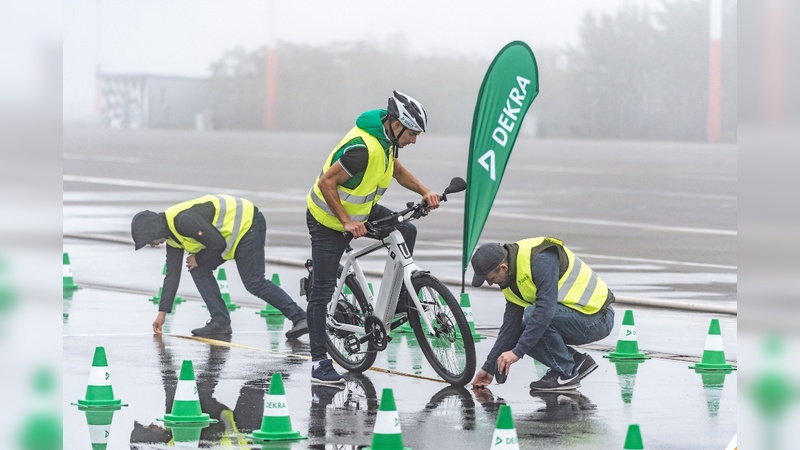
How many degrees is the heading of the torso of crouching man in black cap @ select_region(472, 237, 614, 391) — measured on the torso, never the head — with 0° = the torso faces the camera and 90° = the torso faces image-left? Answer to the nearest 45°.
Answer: approximately 90°

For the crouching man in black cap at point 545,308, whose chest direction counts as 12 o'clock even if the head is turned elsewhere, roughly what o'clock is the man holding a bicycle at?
The man holding a bicycle is roughly at 12 o'clock from the crouching man in black cap.

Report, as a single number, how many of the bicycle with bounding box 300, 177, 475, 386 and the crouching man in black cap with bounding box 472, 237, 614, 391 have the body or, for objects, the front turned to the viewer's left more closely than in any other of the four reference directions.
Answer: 1

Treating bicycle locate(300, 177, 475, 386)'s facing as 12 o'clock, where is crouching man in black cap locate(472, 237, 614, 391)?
The crouching man in black cap is roughly at 11 o'clock from the bicycle.

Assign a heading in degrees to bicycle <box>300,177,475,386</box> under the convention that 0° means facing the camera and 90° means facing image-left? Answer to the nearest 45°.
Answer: approximately 315°

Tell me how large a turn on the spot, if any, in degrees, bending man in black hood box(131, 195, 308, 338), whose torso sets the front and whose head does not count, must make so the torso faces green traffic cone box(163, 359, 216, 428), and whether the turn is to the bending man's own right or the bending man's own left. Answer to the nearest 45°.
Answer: approximately 90° to the bending man's own left

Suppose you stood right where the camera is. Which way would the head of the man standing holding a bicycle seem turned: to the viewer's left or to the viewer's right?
to the viewer's right

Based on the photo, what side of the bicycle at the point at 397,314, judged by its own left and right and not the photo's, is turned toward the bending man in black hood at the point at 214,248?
back

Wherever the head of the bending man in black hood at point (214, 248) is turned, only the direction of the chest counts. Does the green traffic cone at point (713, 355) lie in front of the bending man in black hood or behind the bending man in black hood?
behind

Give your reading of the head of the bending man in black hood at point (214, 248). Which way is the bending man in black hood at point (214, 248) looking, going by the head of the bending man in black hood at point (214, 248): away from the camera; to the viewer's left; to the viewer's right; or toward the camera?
to the viewer's left

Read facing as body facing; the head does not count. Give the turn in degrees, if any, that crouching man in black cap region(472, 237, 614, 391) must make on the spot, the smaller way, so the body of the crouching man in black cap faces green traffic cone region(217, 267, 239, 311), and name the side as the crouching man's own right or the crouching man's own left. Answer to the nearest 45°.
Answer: approximately 45° to the crouching man's own right

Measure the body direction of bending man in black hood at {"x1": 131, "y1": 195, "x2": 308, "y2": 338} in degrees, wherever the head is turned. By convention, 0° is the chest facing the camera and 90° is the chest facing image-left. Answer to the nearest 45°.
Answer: approximately 90°

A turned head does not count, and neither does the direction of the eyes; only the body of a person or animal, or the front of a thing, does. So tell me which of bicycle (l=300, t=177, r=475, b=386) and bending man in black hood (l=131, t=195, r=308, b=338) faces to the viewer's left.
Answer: the bending man in black hood
